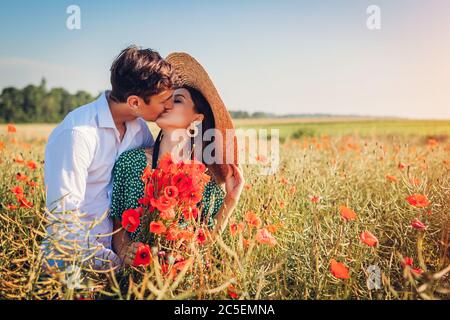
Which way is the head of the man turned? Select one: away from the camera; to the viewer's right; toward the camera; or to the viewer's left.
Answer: to the viewer's right

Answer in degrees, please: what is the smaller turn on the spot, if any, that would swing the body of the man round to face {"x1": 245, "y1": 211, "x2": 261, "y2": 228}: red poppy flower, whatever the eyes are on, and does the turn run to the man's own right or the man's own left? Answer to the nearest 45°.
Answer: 0° — they already face it

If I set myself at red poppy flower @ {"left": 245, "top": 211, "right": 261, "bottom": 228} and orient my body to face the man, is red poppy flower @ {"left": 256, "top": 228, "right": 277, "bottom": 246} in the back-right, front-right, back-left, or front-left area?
back-left

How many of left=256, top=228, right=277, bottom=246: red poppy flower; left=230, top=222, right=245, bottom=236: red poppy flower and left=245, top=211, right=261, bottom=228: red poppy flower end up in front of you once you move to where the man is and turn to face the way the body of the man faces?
3

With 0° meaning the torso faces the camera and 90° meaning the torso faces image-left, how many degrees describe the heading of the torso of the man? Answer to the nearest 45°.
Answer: approximately 315°

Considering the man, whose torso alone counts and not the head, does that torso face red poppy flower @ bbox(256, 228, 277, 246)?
yes

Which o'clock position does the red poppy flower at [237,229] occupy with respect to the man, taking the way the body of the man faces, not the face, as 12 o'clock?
The red poppy flower is roughly at 12 o'clock from the man.
